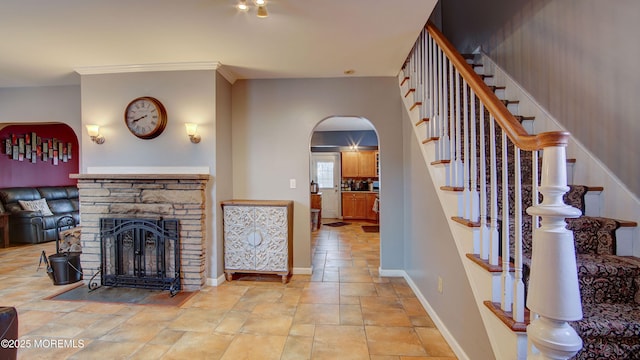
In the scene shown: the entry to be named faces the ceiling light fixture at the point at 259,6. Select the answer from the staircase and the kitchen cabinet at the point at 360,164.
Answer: the kitchen cabinet

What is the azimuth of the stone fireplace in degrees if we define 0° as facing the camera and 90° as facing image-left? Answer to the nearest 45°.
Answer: approximately 0°

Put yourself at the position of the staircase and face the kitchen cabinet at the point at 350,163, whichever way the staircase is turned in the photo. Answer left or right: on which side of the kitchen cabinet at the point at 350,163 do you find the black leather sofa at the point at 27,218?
left

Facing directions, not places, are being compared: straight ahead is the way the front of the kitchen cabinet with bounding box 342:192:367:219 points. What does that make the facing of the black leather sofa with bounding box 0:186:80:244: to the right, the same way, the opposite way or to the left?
to the left

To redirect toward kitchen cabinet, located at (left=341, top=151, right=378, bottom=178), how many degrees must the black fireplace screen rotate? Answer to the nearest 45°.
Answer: approximately 135° to its left

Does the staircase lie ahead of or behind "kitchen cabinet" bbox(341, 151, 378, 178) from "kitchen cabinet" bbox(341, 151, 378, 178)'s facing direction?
ahead

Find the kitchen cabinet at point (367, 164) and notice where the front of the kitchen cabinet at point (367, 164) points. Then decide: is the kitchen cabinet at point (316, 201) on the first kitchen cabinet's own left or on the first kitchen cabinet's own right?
on the first kitchen cabinet's own right
